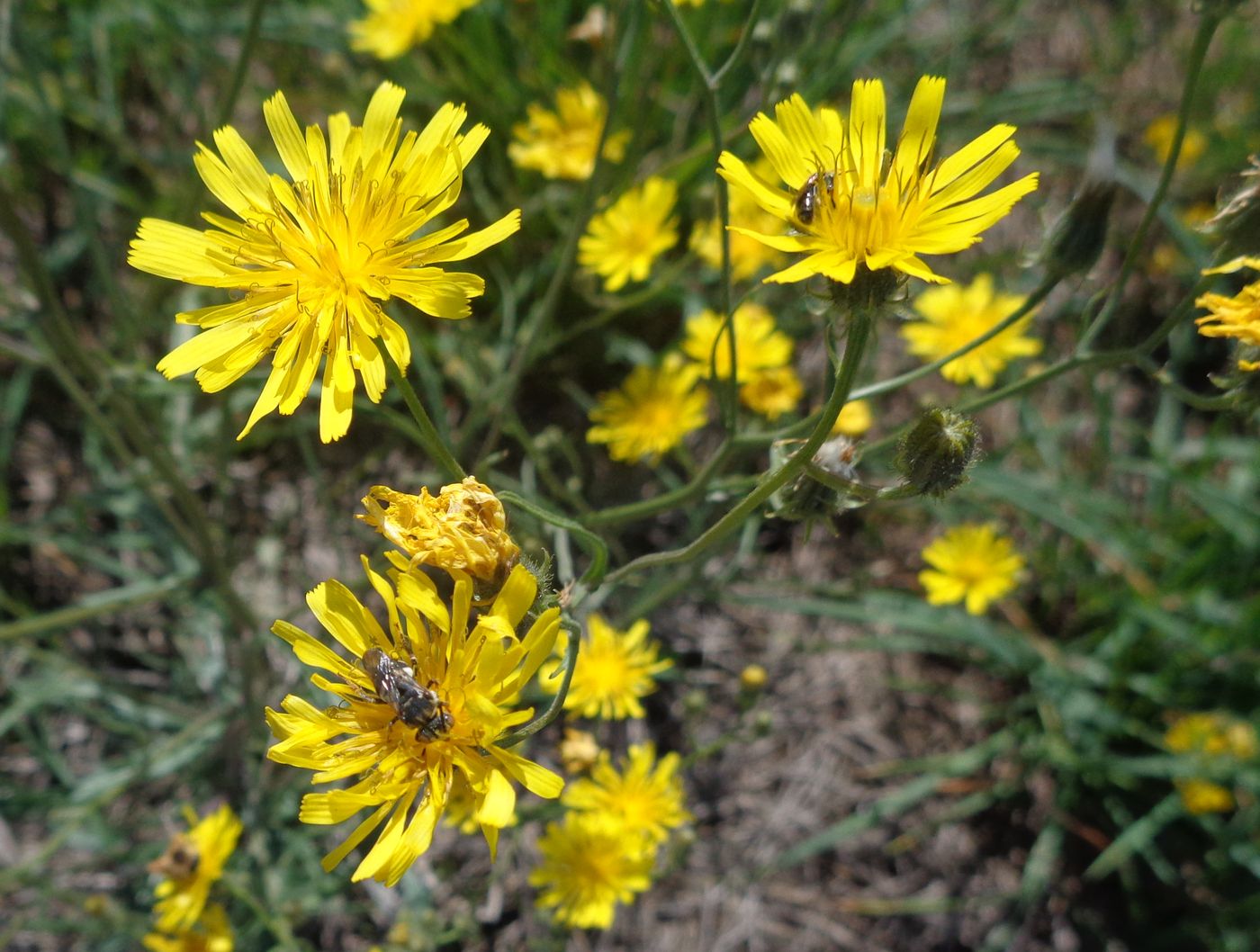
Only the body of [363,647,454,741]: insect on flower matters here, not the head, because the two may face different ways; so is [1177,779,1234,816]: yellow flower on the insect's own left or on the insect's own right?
on the insect's own left

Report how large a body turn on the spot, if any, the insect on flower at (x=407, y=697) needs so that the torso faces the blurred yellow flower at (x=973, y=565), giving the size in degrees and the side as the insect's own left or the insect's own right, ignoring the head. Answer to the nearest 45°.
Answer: approximately 90° to the insect's own left

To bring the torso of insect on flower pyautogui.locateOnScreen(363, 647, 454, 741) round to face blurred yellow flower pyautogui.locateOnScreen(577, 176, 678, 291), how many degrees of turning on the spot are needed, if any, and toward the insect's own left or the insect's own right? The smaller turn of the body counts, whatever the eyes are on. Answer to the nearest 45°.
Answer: approximately 90° to the insect's own left

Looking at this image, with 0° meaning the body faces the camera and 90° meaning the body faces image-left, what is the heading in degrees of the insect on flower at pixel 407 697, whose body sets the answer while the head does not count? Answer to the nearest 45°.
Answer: approximately 315°

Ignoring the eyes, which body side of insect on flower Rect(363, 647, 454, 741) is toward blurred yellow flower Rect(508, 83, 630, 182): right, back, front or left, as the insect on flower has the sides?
left

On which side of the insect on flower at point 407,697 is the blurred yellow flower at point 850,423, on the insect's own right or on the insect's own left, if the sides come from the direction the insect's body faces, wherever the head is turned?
on the insect's own left
